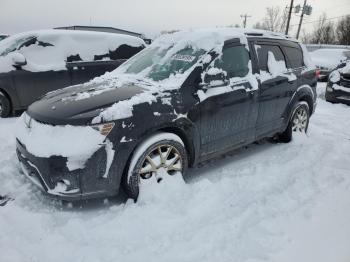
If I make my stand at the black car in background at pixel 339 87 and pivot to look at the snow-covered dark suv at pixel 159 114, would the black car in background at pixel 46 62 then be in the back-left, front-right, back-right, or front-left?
front-right

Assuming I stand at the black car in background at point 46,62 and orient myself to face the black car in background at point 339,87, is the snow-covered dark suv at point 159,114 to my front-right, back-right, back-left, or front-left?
front-right

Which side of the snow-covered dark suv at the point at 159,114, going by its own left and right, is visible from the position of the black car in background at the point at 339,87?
back

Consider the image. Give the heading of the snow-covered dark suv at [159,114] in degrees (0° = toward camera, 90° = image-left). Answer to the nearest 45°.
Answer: approximately 45°

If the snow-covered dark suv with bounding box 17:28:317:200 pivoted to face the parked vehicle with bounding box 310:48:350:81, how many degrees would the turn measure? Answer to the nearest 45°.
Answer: approximately 180°

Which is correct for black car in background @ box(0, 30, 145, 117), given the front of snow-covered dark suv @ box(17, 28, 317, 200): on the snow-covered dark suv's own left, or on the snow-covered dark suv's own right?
on the snow-covered dark suv's own right

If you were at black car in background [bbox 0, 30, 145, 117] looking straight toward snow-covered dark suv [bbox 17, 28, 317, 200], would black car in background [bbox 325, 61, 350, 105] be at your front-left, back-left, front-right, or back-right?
front-left
